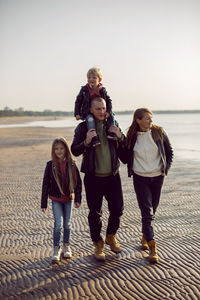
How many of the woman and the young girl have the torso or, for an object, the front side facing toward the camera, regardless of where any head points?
2

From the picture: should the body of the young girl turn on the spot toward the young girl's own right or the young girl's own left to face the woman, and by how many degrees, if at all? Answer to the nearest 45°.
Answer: approximately 90° to the young girl's own left

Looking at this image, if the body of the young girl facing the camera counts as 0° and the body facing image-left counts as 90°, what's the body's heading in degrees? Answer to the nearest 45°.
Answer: approximately 0°

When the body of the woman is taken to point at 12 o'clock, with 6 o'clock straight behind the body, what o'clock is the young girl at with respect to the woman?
The young girl is roughly at 3 o'clock from the woman.
